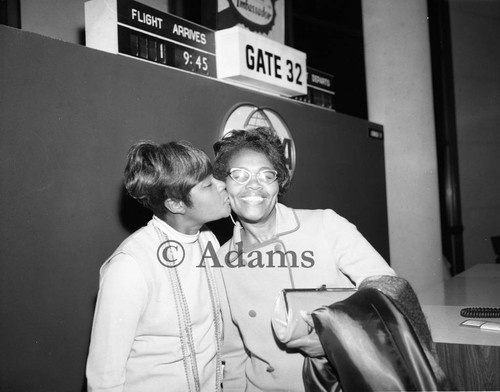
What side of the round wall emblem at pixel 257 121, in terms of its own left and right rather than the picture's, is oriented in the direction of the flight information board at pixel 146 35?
right

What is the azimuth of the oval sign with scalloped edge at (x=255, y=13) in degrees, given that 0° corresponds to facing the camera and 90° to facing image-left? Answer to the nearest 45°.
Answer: approximately 315°

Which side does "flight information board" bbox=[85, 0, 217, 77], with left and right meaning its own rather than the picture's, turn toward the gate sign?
left
